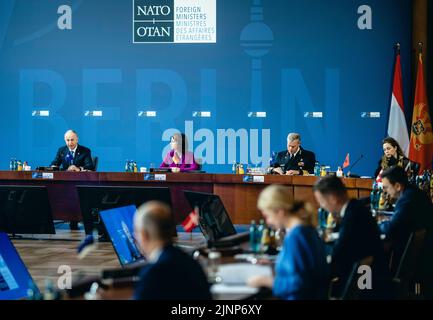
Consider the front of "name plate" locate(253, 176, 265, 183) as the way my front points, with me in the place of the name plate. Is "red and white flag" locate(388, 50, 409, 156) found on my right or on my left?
on my left

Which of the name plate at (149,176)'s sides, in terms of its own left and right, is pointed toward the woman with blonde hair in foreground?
front

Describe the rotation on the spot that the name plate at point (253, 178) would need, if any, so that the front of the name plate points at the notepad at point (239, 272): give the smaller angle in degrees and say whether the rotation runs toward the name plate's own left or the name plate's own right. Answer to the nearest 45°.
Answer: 0° — it already faces it

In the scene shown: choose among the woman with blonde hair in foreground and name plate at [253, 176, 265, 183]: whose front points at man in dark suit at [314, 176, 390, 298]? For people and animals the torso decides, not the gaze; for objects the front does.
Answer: the name plate

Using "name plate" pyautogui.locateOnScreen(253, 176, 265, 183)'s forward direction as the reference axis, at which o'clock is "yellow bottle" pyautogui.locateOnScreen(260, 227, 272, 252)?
The yellow bottle is roughly at 12 o'clock from the name plate.

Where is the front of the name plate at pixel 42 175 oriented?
toward the camera

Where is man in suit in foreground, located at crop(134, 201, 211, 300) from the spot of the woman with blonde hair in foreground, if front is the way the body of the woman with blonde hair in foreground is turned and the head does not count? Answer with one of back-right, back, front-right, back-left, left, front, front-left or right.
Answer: front-left

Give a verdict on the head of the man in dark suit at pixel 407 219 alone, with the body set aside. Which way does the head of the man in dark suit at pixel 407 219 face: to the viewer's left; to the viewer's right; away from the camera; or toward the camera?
to the viewer's left

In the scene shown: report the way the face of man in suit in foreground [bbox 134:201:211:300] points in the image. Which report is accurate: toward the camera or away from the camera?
away from the camera

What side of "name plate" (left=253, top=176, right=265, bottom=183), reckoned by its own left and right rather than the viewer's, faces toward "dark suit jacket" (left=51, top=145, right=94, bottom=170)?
right

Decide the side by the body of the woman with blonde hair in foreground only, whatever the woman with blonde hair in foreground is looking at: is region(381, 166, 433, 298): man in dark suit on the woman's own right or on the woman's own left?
on the woman's own right

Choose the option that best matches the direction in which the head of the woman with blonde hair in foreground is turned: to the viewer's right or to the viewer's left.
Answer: to the viewer's left

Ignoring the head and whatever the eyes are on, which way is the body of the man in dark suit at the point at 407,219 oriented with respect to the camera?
to the viewer's left

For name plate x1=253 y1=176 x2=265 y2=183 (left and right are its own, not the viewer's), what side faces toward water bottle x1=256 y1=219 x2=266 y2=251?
front

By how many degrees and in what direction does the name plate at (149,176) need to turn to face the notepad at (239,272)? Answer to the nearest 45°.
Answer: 0° — it already faces it

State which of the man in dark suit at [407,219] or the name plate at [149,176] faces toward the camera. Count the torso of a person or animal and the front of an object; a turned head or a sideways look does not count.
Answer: the name plate
